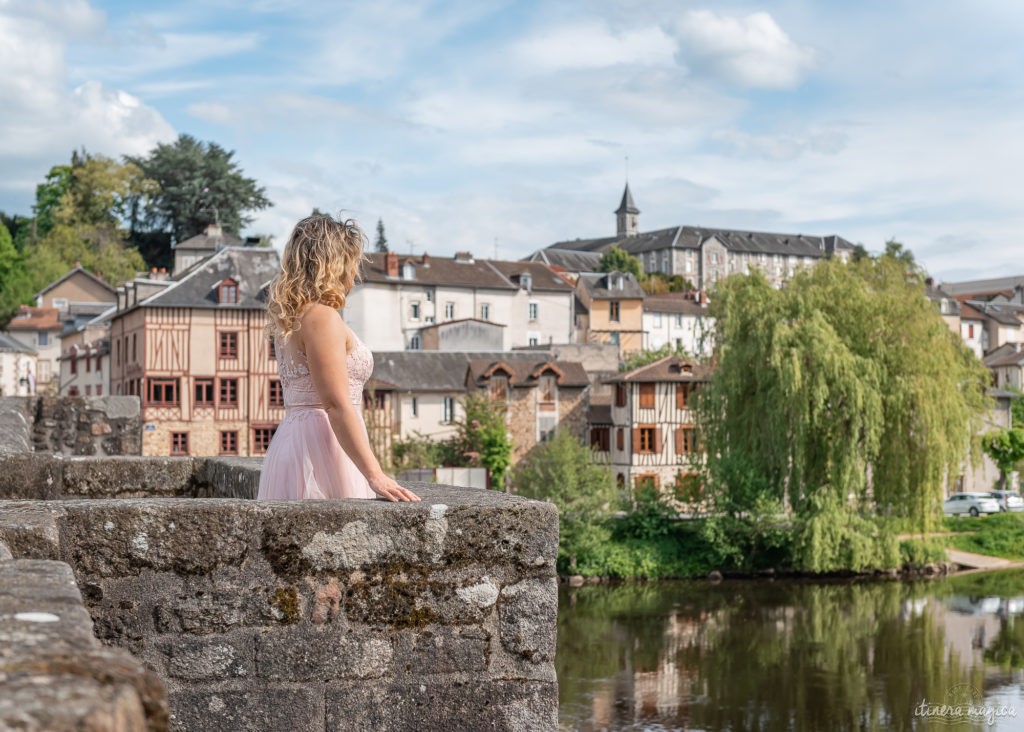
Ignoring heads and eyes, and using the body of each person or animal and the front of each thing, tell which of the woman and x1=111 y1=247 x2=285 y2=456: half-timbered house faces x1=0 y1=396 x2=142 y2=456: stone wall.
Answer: the half-timbered house

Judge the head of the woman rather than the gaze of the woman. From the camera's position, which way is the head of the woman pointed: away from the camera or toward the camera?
away from the camera

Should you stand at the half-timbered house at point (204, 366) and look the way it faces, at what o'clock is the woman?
The woman is roughly at 12 o'clock from the half-timbered house.

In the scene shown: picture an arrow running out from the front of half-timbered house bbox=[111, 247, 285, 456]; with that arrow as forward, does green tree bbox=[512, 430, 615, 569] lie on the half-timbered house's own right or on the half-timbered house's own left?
on the half-timbered house's own left

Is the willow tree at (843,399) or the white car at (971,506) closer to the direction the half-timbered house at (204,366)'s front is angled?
the willow tree

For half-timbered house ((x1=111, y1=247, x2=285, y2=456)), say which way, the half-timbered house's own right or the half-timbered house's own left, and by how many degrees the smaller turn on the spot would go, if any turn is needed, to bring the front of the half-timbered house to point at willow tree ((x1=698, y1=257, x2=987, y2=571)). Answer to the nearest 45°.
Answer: approximately 45° to the half-timbered house's own left

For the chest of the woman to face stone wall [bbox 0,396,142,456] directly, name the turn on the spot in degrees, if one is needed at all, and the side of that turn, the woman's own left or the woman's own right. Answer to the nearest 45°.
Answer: approximately 90° to the woman's own left

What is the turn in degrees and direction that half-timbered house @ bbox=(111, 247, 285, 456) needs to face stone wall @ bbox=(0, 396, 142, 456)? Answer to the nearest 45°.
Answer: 0° — it already faces it

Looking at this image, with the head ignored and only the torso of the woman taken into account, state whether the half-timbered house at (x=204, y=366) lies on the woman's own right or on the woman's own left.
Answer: on the woman's own left

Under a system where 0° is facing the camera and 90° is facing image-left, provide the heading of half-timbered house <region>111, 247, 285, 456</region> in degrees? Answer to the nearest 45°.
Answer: approximately 0°
